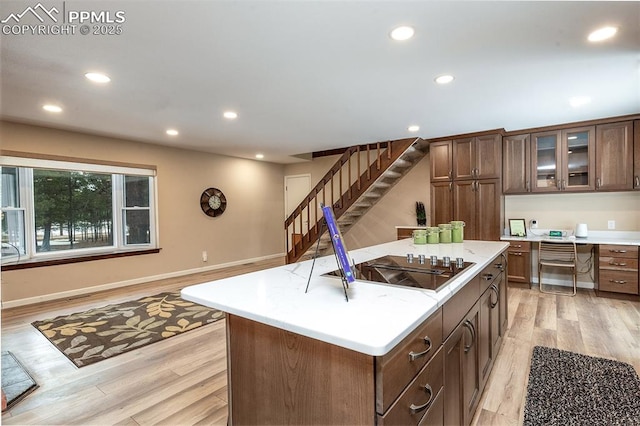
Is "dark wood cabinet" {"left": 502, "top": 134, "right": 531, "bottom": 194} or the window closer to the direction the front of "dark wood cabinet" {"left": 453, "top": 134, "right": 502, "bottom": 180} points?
the window

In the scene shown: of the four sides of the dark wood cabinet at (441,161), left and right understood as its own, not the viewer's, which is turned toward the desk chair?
left

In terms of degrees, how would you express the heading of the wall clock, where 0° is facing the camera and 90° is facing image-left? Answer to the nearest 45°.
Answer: approximately 315°

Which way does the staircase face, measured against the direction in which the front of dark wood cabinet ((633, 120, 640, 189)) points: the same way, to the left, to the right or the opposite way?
to the right

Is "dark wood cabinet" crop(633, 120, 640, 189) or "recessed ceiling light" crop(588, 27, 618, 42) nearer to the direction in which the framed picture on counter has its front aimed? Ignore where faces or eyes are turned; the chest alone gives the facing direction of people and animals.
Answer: the recessed ceiling light

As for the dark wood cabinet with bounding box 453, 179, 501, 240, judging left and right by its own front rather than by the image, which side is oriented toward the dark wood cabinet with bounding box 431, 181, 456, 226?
right

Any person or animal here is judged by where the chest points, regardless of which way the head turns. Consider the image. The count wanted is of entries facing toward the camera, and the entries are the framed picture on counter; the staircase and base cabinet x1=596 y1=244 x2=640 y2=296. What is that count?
2

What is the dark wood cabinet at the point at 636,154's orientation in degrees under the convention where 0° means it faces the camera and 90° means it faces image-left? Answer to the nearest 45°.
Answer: approximately 0°

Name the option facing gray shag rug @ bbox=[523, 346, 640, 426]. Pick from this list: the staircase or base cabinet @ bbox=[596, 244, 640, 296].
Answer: the base cabinet
